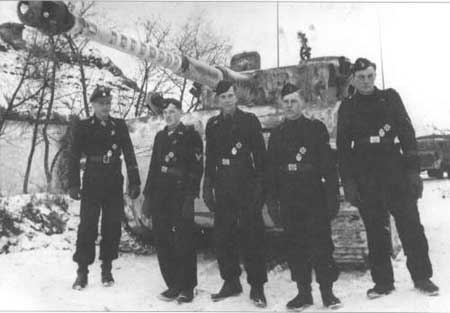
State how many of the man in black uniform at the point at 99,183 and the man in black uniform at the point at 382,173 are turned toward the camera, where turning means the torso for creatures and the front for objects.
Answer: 2

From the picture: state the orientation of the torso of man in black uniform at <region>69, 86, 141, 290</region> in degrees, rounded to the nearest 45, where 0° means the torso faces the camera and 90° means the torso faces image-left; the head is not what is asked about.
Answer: approximately 0°

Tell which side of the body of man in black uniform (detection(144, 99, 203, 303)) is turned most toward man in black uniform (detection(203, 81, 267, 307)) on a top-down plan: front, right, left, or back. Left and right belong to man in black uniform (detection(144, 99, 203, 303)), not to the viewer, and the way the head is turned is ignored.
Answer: left

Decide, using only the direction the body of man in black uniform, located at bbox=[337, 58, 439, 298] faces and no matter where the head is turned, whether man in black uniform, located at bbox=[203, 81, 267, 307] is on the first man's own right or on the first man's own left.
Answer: on the first man's own right

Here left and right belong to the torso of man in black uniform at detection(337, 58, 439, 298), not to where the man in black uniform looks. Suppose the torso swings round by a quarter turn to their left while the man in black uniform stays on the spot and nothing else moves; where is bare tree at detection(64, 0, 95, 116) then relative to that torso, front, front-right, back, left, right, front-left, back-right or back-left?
back-left

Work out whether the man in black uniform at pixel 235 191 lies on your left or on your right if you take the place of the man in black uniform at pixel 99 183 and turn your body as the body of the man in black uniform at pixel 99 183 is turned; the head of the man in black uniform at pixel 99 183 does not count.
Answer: on your left
